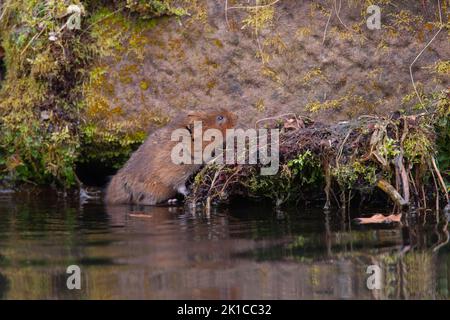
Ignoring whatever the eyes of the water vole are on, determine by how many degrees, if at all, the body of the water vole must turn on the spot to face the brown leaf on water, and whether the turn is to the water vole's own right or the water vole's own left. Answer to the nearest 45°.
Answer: approximately 45° to the water vole's own right

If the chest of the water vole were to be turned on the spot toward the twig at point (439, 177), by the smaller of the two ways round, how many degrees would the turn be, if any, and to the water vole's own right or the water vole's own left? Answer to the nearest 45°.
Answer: approximately 45° to the water vole's own right

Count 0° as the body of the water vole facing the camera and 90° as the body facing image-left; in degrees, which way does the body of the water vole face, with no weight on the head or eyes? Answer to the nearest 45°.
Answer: approximately 270°
